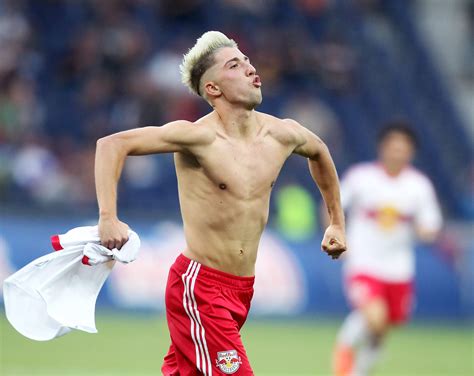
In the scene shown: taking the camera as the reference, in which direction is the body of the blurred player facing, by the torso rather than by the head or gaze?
toward the camera

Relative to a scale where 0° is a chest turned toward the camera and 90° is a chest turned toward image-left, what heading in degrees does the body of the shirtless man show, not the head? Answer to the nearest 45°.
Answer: approximately 315°

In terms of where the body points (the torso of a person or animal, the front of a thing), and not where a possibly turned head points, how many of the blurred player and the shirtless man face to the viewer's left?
0

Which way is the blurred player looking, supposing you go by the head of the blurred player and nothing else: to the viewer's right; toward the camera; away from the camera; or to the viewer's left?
toward the camera

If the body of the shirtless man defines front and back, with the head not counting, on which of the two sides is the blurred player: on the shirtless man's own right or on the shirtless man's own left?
on the shirtless man's own left

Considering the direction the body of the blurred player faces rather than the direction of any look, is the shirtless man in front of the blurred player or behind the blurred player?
in front
